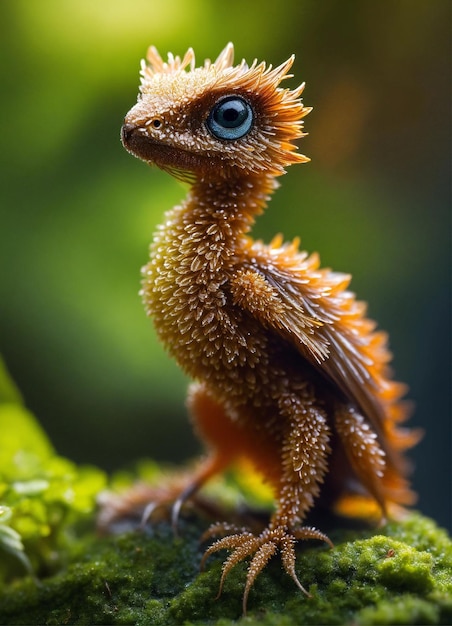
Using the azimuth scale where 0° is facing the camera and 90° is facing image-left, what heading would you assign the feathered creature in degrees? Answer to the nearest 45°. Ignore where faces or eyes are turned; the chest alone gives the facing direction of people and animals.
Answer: approximately 45°
